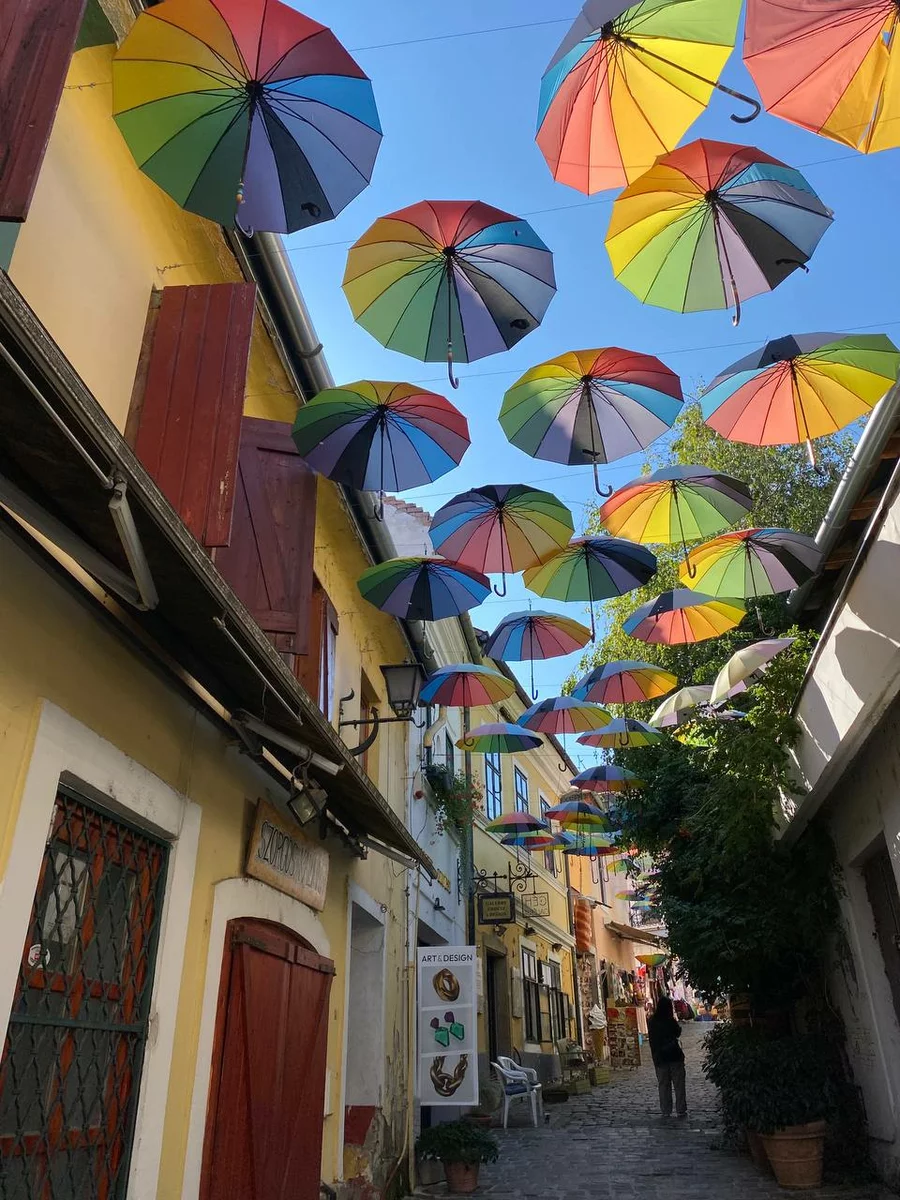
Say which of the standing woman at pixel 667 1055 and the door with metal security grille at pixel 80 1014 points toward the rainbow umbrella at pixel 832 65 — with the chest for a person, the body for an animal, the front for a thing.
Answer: the door with metal security grille

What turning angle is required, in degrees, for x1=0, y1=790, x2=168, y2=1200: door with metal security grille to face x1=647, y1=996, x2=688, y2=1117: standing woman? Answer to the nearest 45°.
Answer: approximately 90° to its left

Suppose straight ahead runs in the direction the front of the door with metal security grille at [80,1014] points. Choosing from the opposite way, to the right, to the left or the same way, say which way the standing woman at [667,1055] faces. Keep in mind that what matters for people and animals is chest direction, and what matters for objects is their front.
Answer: to the left

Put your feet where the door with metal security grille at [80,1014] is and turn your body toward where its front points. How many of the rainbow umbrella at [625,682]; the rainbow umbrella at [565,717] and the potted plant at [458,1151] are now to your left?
3

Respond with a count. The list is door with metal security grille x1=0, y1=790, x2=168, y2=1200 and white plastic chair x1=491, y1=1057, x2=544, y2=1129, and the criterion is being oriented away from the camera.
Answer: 0

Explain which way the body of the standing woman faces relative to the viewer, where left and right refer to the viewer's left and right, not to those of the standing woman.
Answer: facing away from the viewer

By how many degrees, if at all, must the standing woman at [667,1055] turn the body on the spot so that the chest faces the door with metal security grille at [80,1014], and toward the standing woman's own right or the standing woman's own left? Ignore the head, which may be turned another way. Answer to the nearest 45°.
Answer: approximately 180°

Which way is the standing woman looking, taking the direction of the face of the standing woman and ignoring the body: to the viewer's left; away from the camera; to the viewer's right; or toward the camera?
away from the camera

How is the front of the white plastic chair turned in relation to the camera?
facing to the right of the viewer
